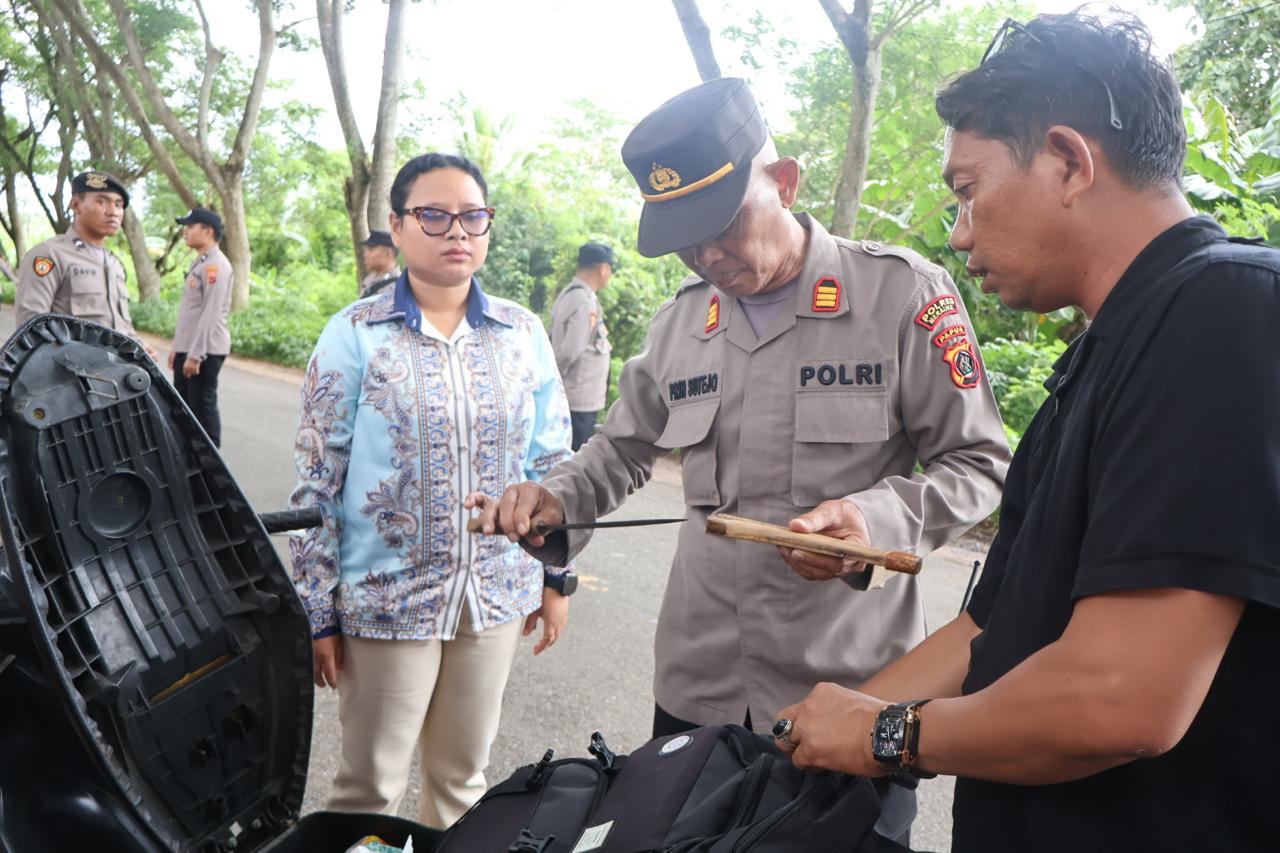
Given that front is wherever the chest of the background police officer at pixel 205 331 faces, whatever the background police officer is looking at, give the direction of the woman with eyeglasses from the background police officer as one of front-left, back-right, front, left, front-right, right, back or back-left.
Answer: left

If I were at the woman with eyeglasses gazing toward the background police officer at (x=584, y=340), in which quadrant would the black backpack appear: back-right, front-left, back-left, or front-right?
back-right

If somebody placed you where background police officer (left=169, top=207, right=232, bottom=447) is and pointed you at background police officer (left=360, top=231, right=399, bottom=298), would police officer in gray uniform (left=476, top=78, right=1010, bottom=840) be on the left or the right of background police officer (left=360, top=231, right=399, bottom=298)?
right

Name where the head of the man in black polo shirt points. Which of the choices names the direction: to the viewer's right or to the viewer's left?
to the viewer's left

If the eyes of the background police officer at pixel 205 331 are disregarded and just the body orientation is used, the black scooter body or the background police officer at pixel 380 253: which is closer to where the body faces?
the black scooter body

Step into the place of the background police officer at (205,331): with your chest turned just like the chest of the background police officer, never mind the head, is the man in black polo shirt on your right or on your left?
on your left

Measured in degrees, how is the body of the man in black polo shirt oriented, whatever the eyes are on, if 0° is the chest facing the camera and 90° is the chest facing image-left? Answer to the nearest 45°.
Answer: approximately 90°
